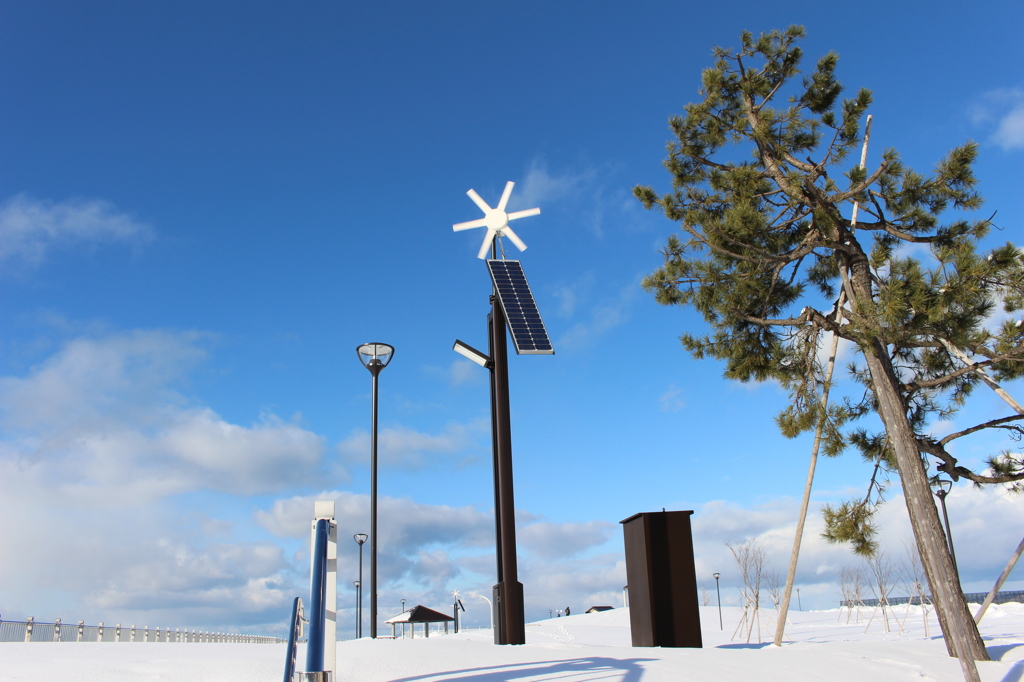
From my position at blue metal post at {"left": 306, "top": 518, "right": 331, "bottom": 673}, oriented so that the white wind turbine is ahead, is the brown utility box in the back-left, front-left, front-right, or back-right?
front-right

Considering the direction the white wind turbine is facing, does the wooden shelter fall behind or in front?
behind

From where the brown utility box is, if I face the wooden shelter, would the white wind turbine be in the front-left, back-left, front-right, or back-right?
front-left

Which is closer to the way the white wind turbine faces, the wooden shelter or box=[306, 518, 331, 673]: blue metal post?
the blue metal post

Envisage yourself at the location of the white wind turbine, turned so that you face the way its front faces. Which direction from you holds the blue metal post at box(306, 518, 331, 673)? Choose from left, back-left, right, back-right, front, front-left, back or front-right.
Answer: front

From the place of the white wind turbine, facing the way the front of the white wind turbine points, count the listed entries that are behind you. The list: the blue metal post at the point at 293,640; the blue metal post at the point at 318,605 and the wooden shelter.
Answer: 1

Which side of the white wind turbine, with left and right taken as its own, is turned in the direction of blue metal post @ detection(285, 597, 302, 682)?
front

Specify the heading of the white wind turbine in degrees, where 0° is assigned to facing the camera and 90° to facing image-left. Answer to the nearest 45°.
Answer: approximately 0°
